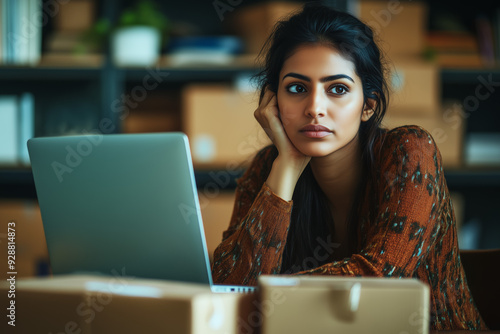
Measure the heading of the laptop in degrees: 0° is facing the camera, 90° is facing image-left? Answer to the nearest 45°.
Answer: approximately 225°

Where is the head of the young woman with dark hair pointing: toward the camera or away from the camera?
toward the camera

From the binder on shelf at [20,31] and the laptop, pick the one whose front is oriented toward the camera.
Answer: the binder on shelf

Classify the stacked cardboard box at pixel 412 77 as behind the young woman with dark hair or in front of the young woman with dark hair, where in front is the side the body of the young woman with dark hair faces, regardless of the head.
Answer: behind

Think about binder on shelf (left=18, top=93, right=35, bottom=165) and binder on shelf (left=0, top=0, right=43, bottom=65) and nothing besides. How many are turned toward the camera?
2

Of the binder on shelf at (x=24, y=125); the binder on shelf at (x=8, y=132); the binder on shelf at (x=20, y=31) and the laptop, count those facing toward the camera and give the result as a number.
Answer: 3

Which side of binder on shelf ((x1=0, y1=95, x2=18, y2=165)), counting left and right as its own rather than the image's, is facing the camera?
front

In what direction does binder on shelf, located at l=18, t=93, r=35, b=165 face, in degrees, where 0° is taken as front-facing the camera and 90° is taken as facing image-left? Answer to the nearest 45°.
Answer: approximately 0°

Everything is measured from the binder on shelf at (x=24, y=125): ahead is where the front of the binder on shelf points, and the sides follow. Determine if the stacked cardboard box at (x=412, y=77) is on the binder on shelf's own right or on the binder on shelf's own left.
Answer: on the binder on shelf's own left

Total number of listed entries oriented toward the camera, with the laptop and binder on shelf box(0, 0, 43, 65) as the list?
1

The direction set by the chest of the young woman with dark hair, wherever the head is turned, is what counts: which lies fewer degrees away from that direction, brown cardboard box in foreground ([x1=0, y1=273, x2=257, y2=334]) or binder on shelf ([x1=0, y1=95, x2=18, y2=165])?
the brown cardboard box in foreground

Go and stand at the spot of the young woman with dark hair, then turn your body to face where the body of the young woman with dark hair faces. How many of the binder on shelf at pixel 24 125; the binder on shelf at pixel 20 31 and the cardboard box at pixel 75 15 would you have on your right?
3

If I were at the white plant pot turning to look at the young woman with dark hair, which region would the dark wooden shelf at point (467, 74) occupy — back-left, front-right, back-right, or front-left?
front-left

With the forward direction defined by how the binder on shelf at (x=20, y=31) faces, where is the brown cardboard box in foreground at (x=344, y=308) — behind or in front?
in front
